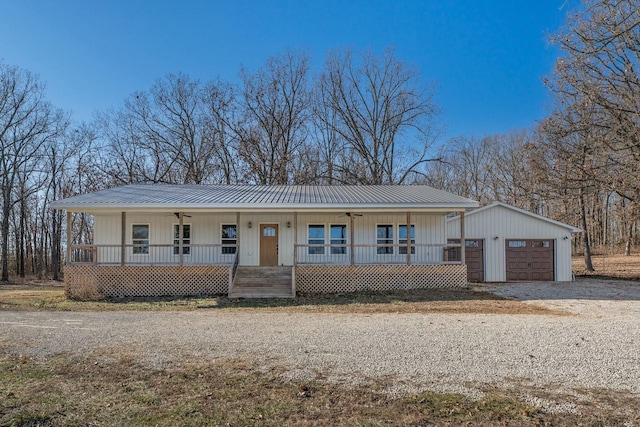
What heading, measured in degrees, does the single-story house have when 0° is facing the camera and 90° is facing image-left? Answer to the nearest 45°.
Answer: approximately 0°
